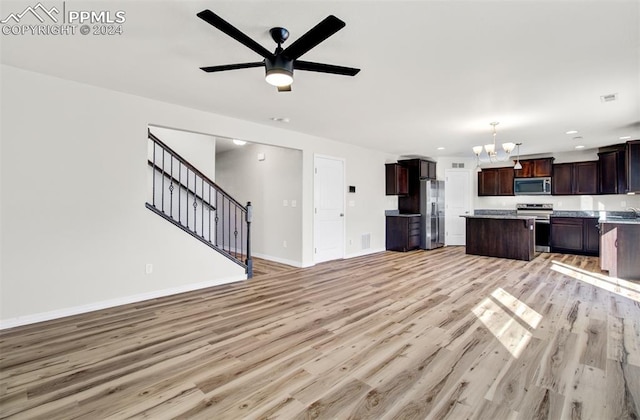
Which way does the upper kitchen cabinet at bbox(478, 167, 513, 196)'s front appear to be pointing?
toward the camera

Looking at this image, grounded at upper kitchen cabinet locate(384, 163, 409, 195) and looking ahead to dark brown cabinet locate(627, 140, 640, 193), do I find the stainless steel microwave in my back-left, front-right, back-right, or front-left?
front-left

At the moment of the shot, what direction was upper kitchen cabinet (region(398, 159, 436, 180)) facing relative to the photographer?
facing the viewer and to the right of the viewer

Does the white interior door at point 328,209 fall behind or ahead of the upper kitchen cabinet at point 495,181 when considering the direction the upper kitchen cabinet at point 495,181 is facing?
ahead

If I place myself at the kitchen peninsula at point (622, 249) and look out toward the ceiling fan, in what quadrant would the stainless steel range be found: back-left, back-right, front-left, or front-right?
back-right

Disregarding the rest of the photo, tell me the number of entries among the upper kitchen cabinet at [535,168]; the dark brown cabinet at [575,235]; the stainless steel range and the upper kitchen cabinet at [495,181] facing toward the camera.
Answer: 4

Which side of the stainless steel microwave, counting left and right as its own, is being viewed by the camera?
front

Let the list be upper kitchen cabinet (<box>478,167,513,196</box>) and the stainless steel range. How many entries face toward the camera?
2

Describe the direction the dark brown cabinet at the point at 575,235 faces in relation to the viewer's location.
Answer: facing the viewer

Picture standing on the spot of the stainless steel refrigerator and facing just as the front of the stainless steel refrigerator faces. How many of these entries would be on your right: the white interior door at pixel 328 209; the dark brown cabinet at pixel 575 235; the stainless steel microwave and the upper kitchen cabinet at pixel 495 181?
1

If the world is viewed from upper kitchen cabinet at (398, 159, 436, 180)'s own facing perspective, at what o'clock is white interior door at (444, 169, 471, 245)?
The white interior door is roughly at 9 o'clock from the upper kitchen cabinet.

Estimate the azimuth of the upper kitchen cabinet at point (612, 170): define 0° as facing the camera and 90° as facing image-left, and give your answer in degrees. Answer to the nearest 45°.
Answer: approximately 45°

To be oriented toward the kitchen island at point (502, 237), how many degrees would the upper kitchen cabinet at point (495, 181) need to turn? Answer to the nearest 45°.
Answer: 0° — it already faces it

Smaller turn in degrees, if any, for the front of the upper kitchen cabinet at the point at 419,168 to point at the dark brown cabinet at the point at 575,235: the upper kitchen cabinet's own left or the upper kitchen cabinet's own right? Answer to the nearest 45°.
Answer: approximately 45° to the upper kitchen cabinet's own left
